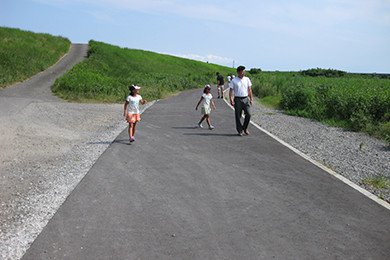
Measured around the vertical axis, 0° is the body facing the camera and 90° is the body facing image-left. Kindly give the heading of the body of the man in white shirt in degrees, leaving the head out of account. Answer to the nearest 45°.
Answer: approximately 0°
